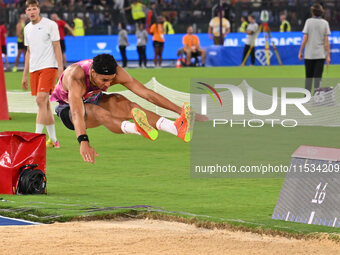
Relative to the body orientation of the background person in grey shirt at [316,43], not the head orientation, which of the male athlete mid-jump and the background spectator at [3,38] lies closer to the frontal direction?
the background spectator

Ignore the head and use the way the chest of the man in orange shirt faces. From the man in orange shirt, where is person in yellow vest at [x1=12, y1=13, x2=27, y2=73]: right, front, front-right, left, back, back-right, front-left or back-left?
right

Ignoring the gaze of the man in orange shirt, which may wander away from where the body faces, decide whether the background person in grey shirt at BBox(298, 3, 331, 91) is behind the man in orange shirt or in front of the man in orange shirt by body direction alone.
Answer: in front

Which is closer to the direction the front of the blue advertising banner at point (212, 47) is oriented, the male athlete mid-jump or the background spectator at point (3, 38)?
the male athlete mid-jump

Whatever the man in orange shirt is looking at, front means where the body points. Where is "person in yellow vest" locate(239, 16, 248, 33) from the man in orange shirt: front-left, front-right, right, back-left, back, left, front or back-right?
back-left

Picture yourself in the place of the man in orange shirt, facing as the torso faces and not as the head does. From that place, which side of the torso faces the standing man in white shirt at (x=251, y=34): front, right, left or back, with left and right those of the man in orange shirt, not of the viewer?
left

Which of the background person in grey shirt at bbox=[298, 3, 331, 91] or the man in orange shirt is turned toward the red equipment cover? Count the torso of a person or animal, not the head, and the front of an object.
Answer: the man in orange shirt

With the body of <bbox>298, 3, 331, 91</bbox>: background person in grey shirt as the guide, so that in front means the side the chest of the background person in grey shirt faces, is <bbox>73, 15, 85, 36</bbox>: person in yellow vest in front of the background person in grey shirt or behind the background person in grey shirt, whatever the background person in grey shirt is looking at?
in front

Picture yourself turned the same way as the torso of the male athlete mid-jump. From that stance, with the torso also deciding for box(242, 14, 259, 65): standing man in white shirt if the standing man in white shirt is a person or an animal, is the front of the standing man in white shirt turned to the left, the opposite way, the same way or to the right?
to the right

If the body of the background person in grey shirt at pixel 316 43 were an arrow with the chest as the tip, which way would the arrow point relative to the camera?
away from the camera

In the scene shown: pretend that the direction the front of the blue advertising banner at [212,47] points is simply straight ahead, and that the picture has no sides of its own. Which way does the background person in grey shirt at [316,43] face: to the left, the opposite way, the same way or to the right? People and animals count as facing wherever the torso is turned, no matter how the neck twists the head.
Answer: the opposite way
